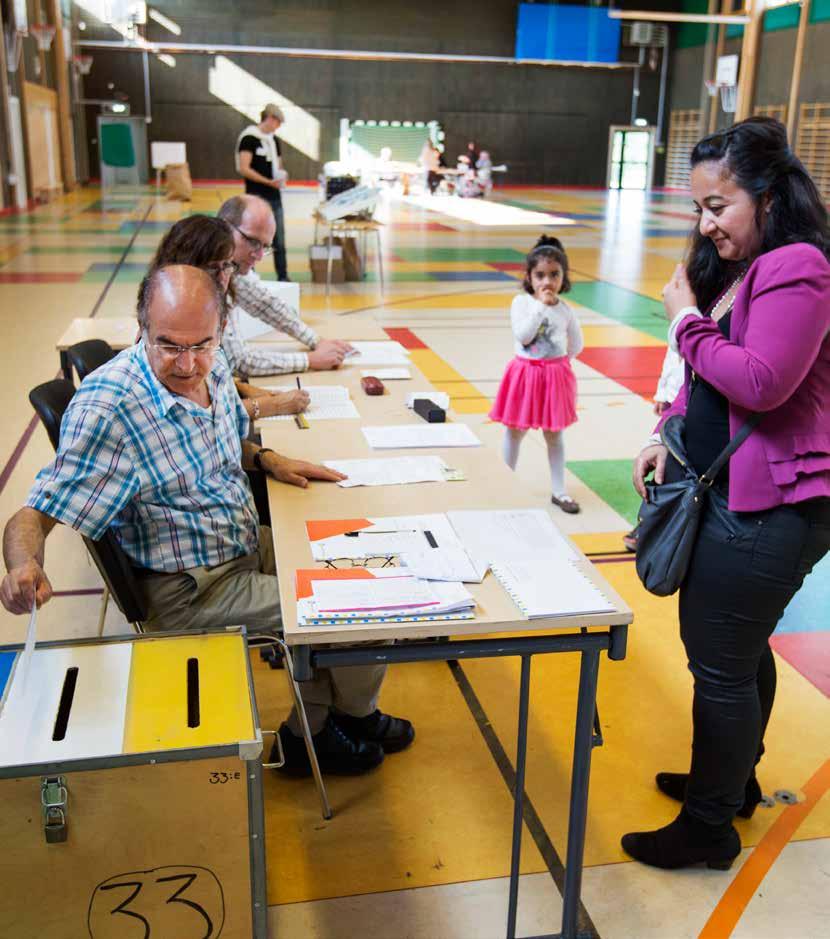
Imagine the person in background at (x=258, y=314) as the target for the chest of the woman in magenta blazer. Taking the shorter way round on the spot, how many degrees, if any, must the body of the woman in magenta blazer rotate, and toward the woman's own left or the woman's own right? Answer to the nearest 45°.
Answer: approximately 45° to the woman's own right

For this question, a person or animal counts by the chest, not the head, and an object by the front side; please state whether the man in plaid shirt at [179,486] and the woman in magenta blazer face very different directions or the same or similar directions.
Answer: very different directions

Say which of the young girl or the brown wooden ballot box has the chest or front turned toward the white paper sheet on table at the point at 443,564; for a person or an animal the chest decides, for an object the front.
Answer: the young girl

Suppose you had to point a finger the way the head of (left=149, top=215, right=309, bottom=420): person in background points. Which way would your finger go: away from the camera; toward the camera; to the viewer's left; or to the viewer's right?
to the viewer's right

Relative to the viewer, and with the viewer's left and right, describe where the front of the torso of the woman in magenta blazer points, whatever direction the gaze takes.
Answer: facing to the left of the viewer

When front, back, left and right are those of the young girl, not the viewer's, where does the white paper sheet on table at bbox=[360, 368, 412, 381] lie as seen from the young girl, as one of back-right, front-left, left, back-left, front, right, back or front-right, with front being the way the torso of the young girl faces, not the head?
front-right

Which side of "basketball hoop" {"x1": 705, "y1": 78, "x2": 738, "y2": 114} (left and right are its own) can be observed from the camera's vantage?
left

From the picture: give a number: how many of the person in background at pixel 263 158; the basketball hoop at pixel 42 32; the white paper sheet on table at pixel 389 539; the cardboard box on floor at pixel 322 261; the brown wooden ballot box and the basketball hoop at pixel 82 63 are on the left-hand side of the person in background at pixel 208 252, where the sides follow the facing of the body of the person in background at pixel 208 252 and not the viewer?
4

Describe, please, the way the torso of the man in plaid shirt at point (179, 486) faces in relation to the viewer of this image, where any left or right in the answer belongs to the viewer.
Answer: facing the viewer and to the right of the viewer

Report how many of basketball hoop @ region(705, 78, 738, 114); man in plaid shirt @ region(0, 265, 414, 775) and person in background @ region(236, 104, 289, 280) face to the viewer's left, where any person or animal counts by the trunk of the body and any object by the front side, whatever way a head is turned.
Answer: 1

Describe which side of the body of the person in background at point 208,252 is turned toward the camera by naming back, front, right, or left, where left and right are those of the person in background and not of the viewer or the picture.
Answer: right

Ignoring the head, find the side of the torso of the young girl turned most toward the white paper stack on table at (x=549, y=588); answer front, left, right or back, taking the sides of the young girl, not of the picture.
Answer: front

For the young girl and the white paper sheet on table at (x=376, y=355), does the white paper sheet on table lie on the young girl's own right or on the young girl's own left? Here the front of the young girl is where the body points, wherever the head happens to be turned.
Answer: on the young girl's own right

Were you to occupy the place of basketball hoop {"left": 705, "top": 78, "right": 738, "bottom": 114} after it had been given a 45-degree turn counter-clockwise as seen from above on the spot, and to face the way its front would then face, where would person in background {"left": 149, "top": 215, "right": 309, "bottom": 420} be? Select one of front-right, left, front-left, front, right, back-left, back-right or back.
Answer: front-left

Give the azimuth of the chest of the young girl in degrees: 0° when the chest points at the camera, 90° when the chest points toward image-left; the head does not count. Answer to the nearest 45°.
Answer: approximately 0°
